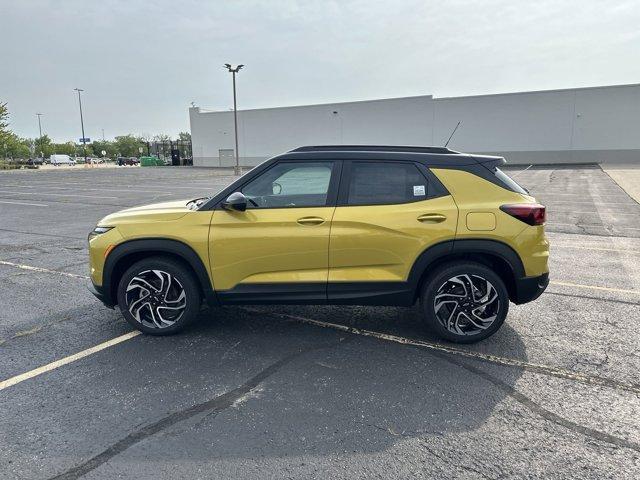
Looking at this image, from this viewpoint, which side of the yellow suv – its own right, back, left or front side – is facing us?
left

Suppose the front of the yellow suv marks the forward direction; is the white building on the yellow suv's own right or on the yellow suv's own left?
on the yellow suv's own right
